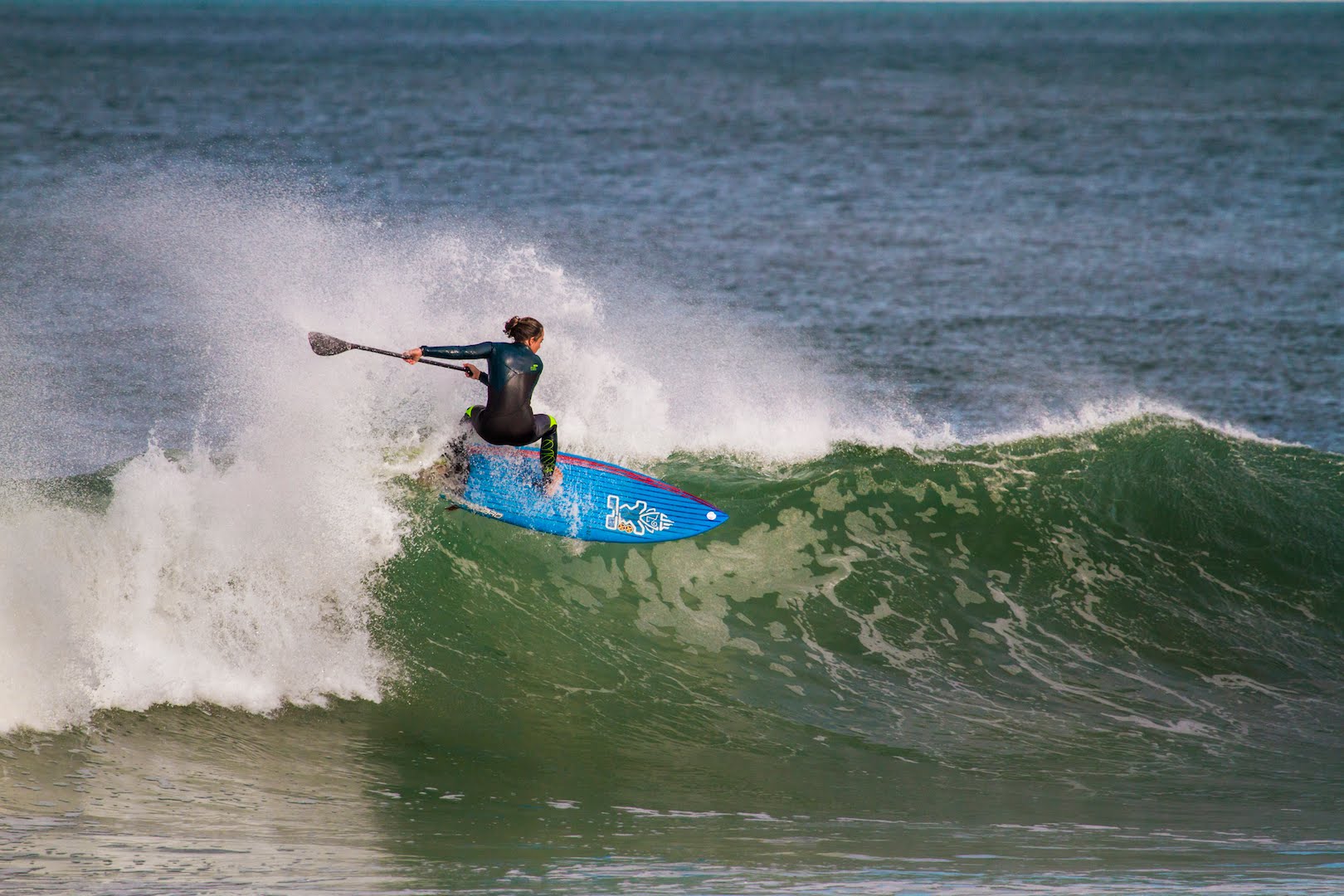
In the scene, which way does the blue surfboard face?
to the viewer's right

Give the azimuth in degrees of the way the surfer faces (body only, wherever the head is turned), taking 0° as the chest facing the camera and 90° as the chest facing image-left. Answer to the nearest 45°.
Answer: approximately 180°

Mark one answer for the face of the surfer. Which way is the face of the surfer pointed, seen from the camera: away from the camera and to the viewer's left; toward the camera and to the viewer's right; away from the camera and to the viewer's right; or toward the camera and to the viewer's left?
away from the camera and to the viewer's right
